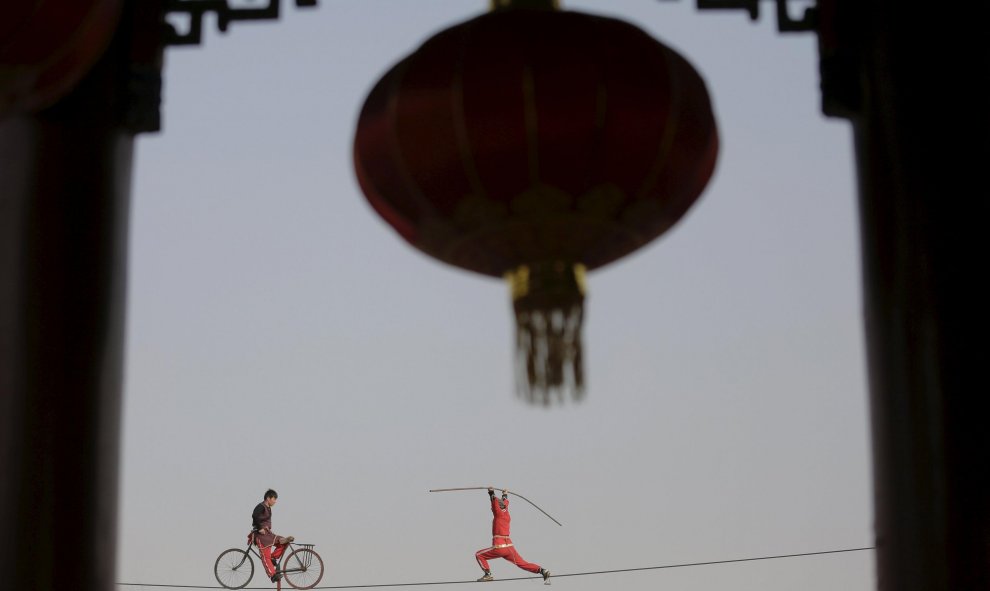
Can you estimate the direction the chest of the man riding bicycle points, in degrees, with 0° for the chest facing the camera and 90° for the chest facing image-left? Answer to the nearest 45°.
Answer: approximately 270°

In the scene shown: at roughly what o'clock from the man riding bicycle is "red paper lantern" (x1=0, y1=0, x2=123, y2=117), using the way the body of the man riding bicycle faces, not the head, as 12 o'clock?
The red paper lantern is roughly at 3 o'clock from the man riding bicycle.

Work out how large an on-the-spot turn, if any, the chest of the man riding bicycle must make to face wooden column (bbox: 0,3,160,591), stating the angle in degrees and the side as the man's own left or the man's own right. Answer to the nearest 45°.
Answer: approximately 90° to the man's own right

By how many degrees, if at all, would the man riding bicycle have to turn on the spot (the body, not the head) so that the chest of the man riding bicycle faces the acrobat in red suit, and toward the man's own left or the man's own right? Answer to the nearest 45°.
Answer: approximately 45° to the man's own right

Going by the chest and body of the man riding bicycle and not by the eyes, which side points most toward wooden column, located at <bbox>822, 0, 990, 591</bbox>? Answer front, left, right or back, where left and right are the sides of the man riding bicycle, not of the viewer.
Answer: right

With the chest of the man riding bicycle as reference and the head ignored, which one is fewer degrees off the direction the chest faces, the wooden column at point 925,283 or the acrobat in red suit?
the acrobat in red suit
